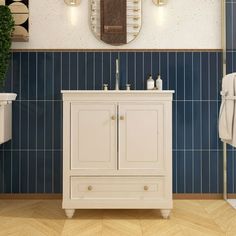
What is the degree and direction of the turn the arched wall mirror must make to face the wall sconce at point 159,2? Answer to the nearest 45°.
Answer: approximately 90° to its left

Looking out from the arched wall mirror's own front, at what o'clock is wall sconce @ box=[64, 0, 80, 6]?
The wall sconce is roughly at 3 o'clock from the arched wall mirror.

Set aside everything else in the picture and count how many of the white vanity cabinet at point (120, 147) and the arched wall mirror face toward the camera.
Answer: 2

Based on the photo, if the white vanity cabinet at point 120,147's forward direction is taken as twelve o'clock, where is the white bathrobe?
The white bathrobe is roughly at 9 o'clock from the white vanity cabinet.

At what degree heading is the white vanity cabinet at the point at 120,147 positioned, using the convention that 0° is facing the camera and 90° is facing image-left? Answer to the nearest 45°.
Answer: approximately 0°

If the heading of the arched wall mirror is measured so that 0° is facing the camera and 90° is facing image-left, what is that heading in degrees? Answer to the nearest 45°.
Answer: approximately 0°
